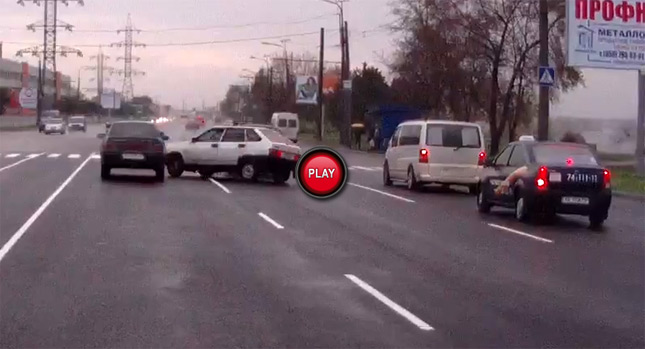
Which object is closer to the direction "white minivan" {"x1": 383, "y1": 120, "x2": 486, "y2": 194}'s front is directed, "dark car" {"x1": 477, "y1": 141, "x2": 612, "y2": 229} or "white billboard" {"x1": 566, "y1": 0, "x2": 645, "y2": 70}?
the white billboard

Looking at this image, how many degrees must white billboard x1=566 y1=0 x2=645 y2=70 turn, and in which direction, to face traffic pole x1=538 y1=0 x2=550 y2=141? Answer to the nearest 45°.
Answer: approximately 90° to its right

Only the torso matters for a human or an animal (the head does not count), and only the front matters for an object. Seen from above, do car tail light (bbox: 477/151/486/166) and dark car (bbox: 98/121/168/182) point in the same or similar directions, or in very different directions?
very different directions

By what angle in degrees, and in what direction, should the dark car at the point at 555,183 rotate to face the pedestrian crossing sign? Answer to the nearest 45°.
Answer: approximately 45° to its right

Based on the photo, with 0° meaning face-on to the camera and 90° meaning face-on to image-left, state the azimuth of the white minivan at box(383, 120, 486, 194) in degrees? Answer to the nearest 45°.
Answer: approximately 135°

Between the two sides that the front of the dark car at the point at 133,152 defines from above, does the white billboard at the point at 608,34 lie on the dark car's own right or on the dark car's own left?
on the dark car's own right

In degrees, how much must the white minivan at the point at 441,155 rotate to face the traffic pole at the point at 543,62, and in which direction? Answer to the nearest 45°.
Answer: approximately 45° to its right

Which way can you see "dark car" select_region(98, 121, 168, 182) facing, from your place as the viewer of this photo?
facing away from the viewer

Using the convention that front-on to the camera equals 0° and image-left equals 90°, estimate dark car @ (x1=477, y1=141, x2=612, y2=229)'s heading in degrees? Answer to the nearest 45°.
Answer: approximately 135°

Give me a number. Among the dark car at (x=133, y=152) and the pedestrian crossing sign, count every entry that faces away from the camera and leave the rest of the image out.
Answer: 1
